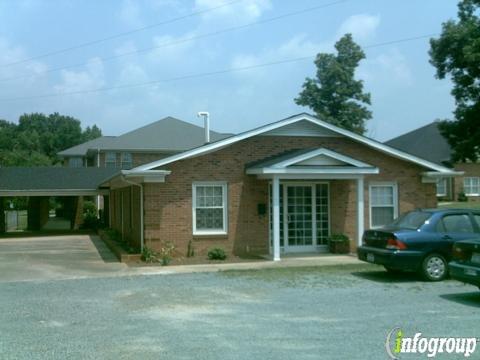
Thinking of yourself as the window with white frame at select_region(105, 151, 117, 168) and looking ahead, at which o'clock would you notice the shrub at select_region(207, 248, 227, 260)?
The shrub is roughly at 12 o'clock from the window with white frame.

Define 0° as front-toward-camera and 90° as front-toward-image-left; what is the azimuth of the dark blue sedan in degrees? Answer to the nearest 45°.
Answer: approximately 225°

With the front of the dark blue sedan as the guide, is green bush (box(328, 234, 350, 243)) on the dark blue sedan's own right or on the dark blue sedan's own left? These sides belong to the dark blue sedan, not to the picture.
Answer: on the dark blue sedan's own left

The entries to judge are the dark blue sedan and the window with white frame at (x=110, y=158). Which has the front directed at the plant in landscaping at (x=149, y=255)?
the window with white frame

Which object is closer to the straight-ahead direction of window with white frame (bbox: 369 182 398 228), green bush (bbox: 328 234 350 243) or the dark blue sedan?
the dark blue sedan

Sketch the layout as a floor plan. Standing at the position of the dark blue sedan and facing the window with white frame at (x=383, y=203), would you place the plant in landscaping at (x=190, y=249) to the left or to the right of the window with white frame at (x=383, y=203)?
left

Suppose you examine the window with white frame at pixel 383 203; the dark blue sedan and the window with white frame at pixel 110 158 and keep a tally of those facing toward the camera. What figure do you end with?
2

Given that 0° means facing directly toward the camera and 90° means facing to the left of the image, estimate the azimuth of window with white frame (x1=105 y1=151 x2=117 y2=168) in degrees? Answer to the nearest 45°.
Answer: approximately 0°

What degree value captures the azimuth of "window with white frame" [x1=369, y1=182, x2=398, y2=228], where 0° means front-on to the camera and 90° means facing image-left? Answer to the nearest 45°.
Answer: approximately 0°
